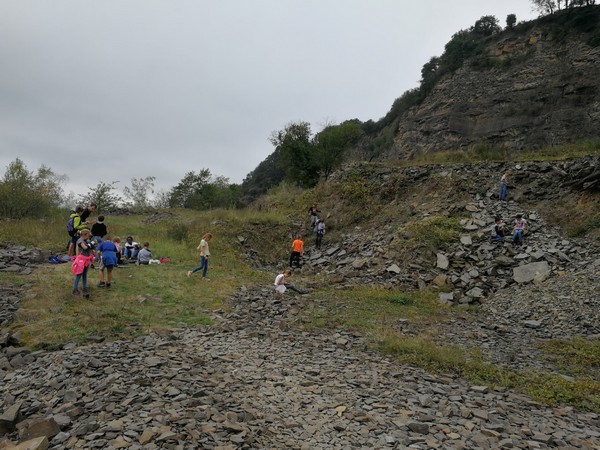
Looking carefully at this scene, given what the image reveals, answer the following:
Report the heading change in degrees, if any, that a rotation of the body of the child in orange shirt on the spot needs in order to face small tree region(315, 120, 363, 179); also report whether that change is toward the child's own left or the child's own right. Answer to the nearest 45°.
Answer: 0° — they already face it

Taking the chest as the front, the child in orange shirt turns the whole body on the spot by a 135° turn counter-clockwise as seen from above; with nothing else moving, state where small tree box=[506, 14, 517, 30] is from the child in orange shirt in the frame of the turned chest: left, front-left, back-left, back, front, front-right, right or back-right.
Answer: back

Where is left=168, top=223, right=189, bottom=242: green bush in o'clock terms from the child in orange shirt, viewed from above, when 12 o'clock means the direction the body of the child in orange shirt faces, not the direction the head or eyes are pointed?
The green bush is roughly at 10 o'clock from the child in orange shirt.

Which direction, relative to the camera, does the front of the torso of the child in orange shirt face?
away from the camera

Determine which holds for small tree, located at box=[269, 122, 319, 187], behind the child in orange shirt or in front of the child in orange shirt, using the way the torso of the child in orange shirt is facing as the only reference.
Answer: in front

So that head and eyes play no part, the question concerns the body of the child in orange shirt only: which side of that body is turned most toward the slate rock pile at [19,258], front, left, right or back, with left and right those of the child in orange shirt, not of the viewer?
left

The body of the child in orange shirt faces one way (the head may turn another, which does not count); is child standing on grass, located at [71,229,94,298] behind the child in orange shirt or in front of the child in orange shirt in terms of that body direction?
behind

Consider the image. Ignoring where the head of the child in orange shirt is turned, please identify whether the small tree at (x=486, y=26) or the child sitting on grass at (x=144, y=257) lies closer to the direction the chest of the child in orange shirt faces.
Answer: the small tree

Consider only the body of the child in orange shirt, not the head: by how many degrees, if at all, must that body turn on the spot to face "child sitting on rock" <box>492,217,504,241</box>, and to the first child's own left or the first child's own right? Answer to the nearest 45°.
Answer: approximately 90° to the first child's own right

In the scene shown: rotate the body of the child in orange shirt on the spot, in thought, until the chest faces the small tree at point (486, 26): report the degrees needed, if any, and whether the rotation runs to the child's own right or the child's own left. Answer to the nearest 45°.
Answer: approximately 45° to the child's own right
